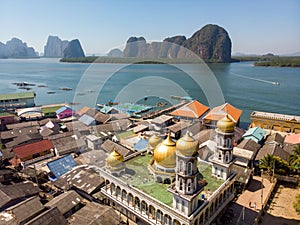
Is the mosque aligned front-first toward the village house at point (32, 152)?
no

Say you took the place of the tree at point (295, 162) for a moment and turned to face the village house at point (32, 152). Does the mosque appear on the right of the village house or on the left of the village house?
left

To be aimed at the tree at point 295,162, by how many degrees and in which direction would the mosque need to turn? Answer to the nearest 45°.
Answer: approximately 90° to its left
